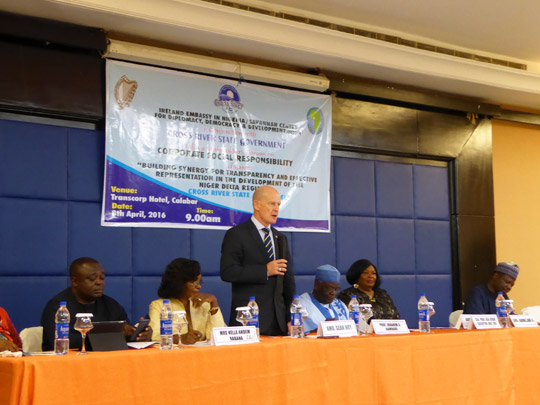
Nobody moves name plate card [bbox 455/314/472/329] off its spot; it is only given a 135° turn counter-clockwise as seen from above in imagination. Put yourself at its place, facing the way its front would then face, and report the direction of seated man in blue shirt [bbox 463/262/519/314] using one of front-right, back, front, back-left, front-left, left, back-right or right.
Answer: front

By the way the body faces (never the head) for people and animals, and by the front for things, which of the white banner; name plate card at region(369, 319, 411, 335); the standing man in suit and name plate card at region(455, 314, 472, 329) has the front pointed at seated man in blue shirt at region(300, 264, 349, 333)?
the white banner

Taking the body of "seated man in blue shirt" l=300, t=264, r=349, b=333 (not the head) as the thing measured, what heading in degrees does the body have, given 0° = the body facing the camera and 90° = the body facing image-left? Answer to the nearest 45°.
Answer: approximately 315°

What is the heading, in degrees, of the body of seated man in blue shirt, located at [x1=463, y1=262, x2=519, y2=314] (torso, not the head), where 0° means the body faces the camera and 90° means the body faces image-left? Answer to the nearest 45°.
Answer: approximately 315°

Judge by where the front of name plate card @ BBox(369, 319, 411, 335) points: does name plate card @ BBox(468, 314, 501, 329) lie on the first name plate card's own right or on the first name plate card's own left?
on the first name plate card's own left

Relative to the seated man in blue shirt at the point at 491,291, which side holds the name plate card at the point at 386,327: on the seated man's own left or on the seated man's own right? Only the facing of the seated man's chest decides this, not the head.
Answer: on the seated man's own right
